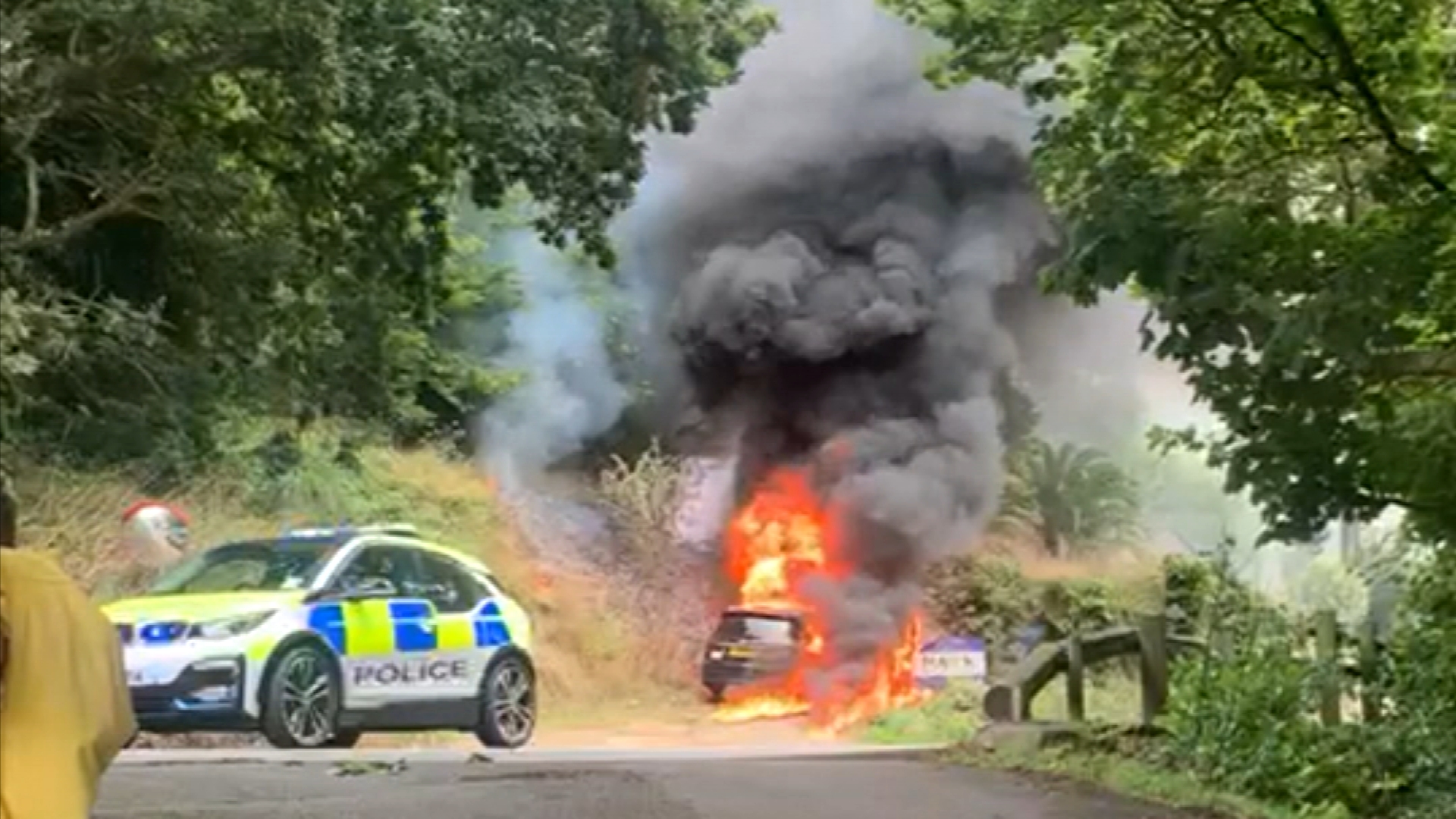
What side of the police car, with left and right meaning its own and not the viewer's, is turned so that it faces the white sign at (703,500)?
back

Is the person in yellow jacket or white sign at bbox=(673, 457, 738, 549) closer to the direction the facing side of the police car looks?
the person in yellow jacket

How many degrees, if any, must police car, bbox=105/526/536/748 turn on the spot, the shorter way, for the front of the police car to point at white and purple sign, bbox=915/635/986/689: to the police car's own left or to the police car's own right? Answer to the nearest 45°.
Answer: approximately 180°

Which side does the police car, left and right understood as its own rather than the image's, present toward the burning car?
back

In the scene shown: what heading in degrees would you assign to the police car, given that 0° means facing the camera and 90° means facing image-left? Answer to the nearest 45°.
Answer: approximately 45°

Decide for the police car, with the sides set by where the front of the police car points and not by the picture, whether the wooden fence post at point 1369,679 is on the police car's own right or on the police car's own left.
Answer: on the police car's own left

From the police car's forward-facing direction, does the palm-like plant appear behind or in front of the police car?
behind

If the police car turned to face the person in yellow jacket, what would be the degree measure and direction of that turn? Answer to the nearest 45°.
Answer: approximately 45° to its left

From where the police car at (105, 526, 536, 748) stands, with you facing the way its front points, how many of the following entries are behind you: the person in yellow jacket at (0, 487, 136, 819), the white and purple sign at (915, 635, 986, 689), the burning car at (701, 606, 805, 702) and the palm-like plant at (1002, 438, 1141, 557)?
3

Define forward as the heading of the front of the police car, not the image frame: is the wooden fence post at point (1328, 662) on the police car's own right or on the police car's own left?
on the police car's own left
